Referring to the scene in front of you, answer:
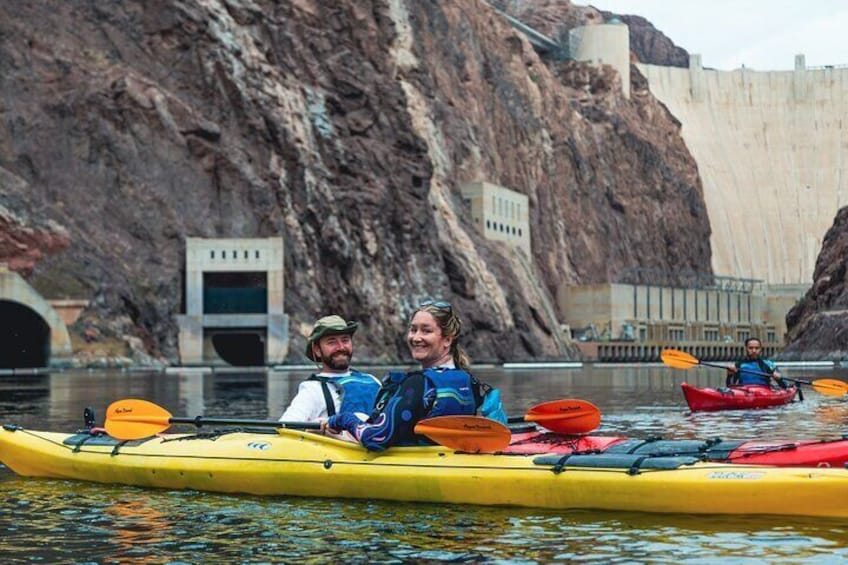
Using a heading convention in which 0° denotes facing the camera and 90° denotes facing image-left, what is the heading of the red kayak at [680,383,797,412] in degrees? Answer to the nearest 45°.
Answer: approximately 45°

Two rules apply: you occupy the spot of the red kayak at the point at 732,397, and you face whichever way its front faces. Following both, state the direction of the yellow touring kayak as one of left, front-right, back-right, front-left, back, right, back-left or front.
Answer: front-left

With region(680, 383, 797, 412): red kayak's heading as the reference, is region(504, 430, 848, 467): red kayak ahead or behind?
ahead

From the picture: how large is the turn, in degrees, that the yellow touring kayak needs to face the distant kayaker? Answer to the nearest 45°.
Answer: approximately 135° to its right

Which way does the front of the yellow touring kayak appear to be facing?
to the viewer's left

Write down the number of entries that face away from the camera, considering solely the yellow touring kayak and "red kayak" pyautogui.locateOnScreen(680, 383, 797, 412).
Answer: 0

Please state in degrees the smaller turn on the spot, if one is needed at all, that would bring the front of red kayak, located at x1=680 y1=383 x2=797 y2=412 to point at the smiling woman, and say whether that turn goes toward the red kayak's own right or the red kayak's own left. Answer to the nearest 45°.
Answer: approximately 45° to the red kayak's own left

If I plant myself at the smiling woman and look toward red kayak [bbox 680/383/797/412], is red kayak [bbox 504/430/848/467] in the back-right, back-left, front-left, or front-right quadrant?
front-right
